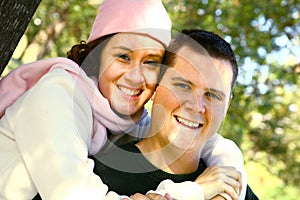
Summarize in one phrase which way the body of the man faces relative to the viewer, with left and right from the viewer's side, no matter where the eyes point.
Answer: facing the viewer and to the right of the viewer

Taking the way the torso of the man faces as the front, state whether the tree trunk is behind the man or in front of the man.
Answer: behind
